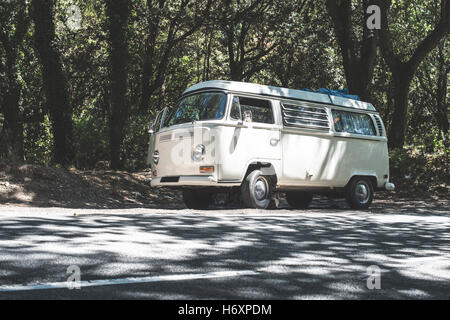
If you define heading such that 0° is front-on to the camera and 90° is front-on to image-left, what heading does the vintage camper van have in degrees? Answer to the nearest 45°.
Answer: approximately 45°
